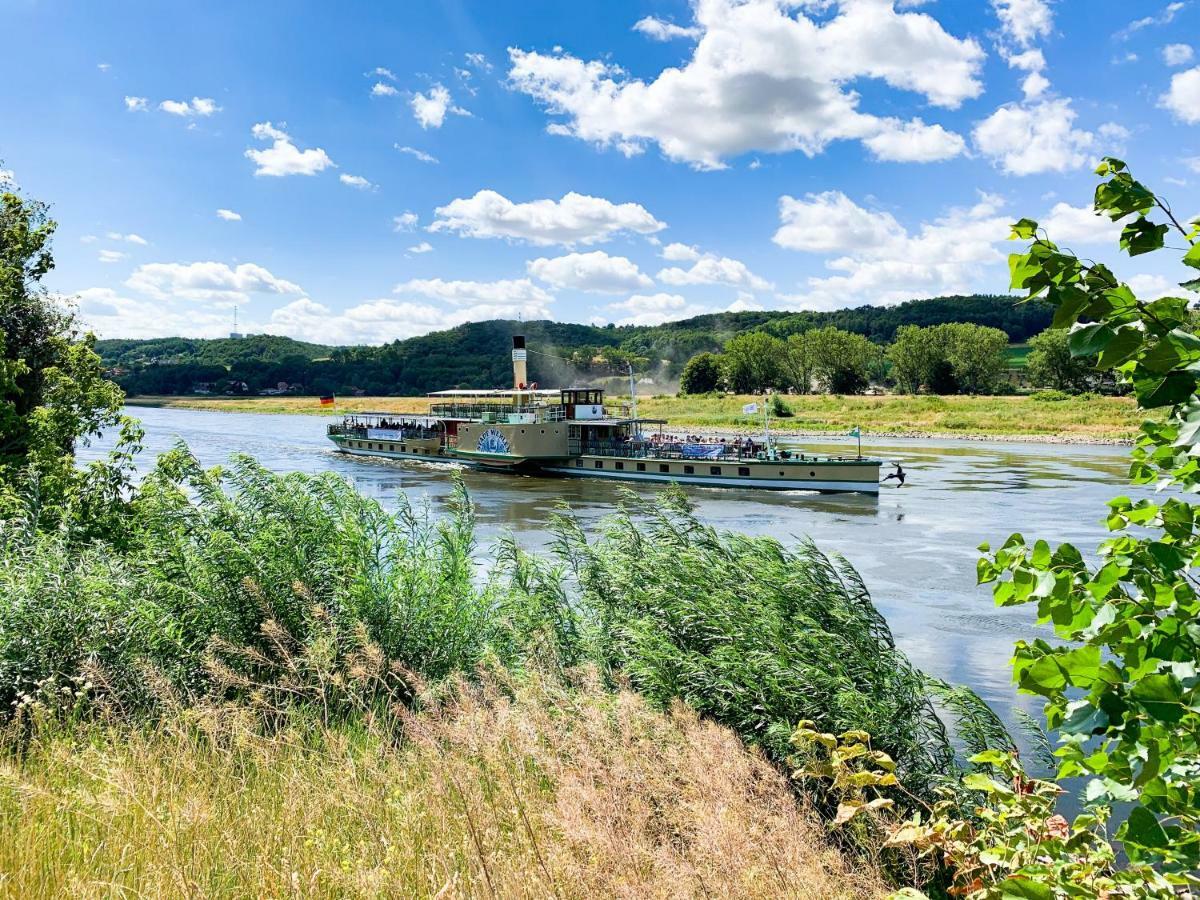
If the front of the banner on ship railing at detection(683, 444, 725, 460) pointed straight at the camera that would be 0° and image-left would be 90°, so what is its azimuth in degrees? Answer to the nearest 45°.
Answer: approximately 0°

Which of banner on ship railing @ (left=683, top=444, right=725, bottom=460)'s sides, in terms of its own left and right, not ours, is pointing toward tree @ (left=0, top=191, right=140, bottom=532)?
front
